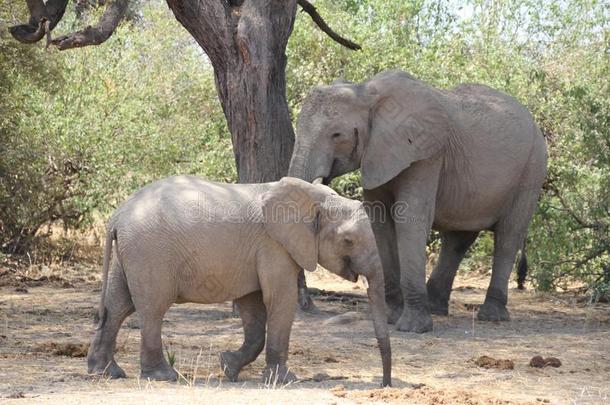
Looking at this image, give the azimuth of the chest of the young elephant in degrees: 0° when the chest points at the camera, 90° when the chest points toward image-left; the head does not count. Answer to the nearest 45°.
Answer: approximately 270°

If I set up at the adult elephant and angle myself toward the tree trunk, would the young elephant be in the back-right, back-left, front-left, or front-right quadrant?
front-left

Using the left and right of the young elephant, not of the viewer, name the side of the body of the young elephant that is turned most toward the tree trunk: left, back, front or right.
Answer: left

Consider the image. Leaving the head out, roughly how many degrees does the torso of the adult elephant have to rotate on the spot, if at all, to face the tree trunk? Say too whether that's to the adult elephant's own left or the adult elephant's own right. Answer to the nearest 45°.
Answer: approximately 45° to the adult elephant's own right

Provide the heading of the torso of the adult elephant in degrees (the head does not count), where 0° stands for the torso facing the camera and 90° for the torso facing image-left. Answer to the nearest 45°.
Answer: approximately 45°

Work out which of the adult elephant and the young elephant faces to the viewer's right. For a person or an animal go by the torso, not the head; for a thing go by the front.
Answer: the young elephant

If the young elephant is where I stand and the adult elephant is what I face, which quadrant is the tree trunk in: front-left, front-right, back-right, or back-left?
front-left

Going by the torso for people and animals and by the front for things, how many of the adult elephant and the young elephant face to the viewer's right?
1
